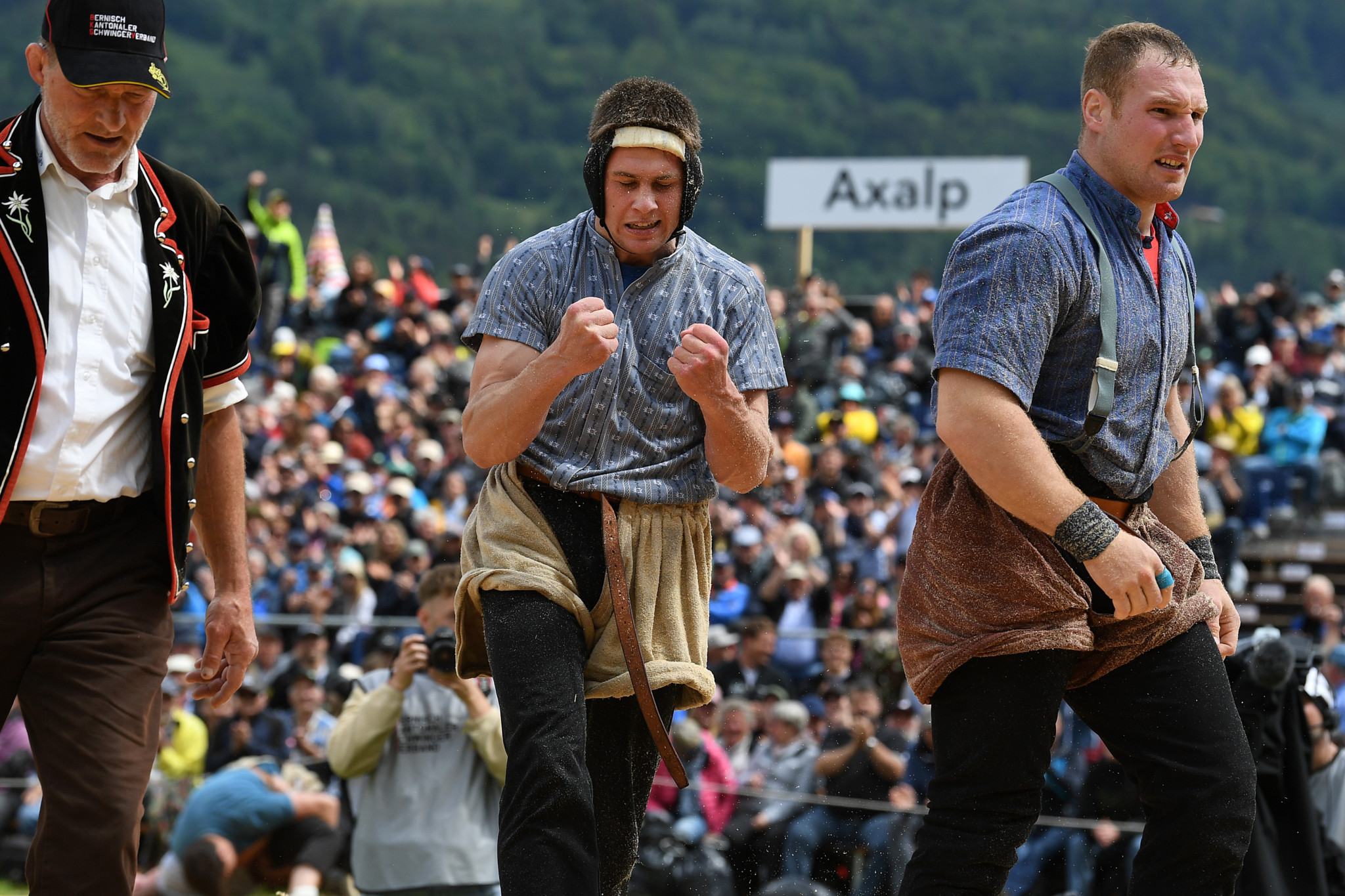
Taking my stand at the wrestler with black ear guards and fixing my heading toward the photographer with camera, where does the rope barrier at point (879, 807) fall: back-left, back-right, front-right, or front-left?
front-right

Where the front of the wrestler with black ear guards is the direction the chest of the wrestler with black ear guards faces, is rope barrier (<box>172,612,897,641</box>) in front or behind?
behind

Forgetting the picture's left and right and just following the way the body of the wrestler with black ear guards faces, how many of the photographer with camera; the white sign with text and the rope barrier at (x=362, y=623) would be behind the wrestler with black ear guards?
3

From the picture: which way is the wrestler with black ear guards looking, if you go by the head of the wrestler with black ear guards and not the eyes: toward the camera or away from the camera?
toward the camera

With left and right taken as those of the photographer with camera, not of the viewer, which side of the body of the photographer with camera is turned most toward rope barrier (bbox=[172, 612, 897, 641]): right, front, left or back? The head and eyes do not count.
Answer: back

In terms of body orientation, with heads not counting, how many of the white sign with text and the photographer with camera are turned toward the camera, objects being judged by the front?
2

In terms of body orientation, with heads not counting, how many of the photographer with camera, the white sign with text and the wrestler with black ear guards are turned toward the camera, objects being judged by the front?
3

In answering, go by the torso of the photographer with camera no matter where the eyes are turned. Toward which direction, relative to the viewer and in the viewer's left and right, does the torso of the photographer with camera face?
facing the viewer

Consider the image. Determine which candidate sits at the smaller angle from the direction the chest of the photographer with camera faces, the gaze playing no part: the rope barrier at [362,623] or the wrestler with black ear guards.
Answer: the wrestler with black ear guards

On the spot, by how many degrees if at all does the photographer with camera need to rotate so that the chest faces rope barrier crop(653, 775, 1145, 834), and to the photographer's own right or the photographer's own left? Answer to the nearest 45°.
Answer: approximately 90° to the photographer's own left

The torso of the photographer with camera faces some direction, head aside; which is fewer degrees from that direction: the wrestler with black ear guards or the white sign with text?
the wrestler with black ear guards

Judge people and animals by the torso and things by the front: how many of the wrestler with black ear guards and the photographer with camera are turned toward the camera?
2

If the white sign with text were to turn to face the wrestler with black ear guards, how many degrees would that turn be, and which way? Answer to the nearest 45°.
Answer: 0° — it already faces them

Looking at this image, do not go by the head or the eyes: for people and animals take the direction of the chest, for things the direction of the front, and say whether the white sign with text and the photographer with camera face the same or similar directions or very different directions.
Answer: same or similar directions

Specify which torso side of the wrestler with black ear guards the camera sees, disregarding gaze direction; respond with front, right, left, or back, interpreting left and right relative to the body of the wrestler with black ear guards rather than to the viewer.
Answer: front

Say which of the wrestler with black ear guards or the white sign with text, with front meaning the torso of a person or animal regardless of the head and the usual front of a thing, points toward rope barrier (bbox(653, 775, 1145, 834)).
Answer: the white sign with text

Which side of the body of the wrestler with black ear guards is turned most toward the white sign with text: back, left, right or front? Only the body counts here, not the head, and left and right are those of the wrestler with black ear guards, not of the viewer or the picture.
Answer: back

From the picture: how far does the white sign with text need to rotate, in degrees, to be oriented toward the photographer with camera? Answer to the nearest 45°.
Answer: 0° — it already faces them
